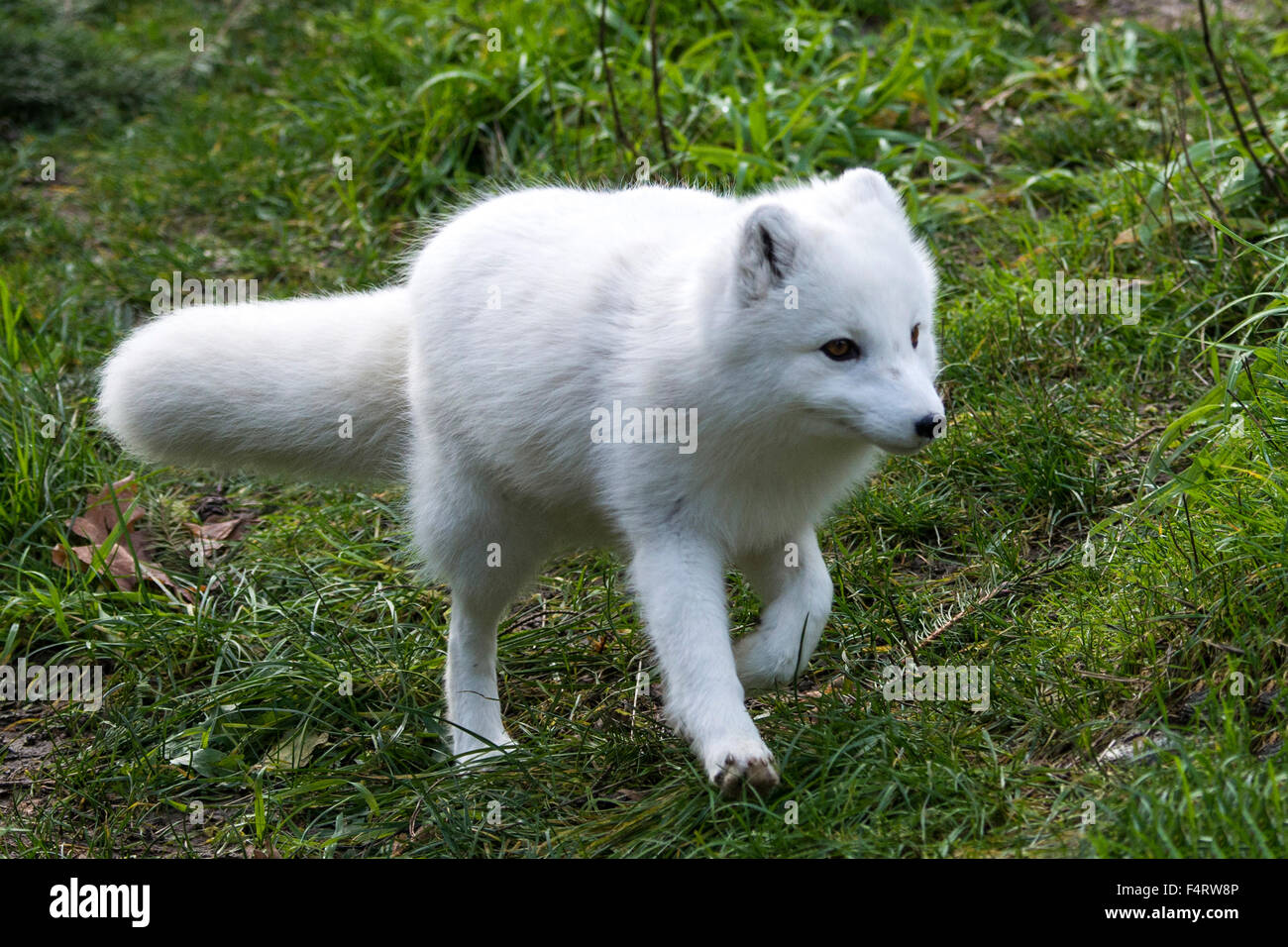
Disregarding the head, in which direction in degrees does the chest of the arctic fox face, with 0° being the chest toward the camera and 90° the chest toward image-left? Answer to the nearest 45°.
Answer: approximately 315°

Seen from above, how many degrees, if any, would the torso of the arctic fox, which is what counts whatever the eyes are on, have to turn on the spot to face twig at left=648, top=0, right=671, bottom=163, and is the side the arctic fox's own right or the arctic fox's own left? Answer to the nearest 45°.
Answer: approximately 135° to the arctic fox's own left

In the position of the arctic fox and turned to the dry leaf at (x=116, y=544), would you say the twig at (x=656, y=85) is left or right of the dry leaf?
right

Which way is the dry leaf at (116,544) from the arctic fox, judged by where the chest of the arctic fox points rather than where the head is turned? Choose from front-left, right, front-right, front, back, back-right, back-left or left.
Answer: back
